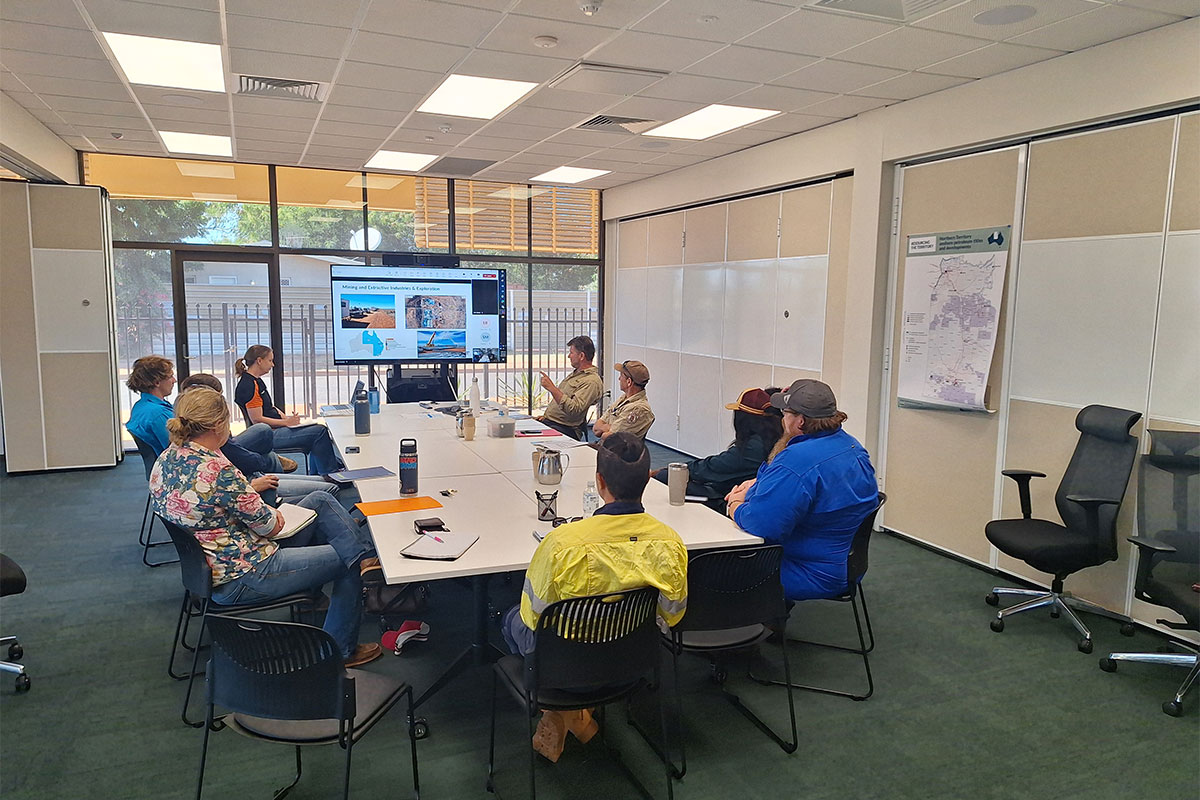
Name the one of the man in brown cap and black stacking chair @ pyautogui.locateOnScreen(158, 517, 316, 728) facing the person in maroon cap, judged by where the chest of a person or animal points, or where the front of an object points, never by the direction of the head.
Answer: the black stacking chair

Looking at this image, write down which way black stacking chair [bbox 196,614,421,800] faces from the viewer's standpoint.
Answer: facing away from the viewer and to the right of the viewer

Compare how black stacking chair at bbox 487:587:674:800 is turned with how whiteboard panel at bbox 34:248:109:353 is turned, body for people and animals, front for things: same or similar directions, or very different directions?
very different directions

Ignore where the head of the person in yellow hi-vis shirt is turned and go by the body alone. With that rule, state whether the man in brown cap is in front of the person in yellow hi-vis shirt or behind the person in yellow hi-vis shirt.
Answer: in front

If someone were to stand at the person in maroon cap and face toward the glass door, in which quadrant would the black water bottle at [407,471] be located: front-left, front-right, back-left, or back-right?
front-left

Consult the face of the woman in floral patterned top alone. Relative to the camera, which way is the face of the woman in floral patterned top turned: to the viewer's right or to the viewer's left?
to the viewer's right

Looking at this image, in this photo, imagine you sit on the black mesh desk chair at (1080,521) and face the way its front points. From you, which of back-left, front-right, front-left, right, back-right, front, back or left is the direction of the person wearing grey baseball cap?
front

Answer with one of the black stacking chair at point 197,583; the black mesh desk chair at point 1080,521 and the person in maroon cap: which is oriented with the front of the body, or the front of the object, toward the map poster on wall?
the black stacking chair

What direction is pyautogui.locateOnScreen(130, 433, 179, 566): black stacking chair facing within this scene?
to the viewer's right

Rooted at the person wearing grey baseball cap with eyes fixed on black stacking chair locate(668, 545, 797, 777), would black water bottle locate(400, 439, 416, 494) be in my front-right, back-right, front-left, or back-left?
front-right

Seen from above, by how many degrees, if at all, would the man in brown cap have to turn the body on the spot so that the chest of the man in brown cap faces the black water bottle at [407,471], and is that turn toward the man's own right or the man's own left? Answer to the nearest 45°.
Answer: approximately 45° to the man's own left

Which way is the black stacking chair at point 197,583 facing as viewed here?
to the viewer's right

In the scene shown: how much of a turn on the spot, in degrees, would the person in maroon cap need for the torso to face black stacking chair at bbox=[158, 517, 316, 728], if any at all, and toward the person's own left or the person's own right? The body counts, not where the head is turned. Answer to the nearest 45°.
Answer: approximately 45° to the person's own left

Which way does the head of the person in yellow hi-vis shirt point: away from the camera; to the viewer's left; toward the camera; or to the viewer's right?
away from the camera

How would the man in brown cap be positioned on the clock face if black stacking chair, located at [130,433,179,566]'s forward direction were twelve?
The man in brown cap is roughly at 1 o'clock from the black stacking chair.
